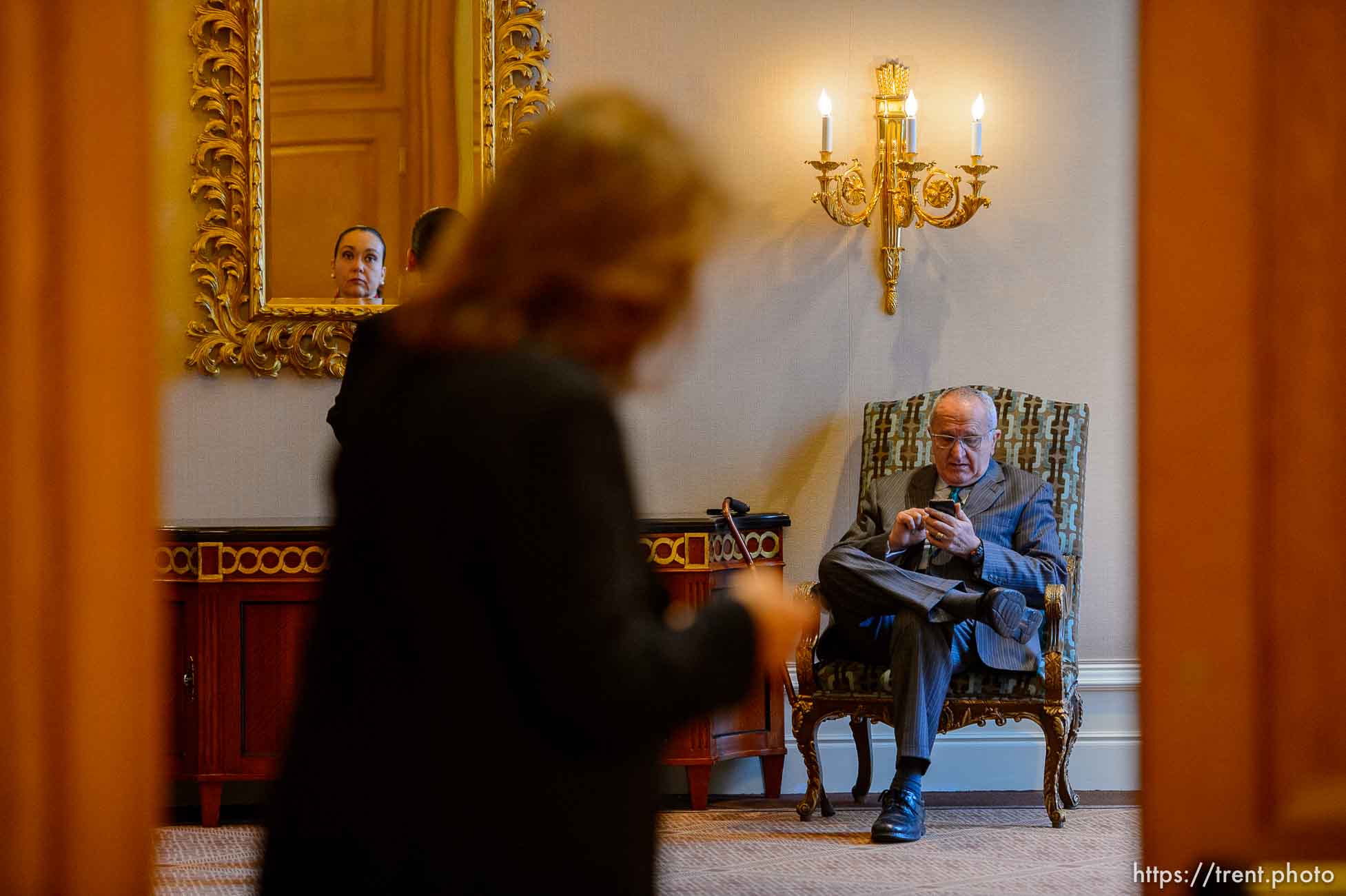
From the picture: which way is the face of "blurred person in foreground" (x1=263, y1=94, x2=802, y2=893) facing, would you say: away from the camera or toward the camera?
away from the camera

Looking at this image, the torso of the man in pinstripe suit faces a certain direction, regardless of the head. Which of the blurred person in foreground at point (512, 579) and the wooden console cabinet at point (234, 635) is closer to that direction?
the blurred person in foreground

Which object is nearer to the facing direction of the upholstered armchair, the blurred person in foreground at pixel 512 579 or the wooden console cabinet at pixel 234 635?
the blurred person in foreground

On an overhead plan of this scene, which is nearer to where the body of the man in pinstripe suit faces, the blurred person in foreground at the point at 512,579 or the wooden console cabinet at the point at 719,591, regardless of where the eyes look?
the blurred person in foreground

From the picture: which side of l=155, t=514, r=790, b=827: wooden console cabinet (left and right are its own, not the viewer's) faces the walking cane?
left

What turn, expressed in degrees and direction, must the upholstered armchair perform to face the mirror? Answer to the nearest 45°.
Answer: approximately 90° to its right

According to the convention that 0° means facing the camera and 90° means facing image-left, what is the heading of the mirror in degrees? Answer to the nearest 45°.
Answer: approximately 0°

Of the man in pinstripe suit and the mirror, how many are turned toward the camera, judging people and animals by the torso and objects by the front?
2

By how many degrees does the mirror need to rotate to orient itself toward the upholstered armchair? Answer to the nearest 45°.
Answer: approximately 45° to its left

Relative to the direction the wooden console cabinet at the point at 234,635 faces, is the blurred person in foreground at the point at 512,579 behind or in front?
in front

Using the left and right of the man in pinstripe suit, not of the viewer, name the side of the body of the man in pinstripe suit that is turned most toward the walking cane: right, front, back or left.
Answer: right
